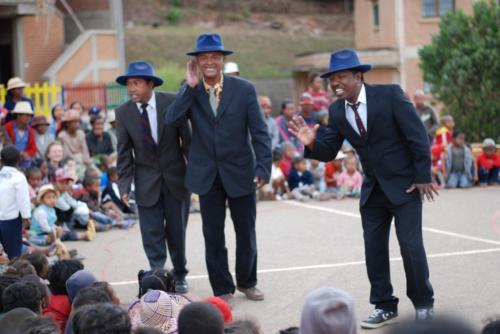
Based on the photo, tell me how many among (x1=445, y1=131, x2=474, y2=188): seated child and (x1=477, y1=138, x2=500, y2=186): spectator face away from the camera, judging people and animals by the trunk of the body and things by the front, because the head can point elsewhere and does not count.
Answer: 0

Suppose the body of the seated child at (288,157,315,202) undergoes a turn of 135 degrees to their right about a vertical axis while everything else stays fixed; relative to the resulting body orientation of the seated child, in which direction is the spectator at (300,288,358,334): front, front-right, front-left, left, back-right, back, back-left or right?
back-left

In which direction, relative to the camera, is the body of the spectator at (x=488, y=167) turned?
toward the camera

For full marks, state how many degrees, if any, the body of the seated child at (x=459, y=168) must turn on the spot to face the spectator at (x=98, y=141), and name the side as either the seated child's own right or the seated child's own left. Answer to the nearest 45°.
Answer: approximately 90° to the seated child's own right

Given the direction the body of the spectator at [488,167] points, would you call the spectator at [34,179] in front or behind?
in front

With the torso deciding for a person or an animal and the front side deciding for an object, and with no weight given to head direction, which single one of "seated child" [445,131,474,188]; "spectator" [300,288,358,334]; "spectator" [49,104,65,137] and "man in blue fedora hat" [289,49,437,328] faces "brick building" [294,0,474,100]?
"spectator" [300,288,358,334]

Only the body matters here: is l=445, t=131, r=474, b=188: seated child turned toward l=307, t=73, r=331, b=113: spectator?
no

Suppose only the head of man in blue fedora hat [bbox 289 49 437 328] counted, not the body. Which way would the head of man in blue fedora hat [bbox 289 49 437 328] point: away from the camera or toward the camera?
toward the camera

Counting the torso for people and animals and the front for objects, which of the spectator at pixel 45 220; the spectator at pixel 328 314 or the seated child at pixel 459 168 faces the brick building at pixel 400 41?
the spectator at pixel 328 314

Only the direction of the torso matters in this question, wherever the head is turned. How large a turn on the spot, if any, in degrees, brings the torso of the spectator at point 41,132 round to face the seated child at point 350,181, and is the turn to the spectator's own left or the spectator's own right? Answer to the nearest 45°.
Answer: approximately 45° to the spectator's own left

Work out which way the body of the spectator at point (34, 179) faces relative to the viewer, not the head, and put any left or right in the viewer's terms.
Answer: facing the viewer and to the right of the viewer

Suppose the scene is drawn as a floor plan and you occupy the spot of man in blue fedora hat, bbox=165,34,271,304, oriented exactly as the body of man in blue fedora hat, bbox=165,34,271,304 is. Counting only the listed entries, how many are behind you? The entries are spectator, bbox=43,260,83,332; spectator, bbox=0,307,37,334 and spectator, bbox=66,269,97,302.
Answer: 0

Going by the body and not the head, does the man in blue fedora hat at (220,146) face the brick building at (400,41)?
no

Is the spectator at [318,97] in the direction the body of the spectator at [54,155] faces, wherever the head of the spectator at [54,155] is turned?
no

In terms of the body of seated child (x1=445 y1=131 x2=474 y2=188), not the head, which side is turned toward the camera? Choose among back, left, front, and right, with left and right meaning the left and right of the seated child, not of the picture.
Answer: front

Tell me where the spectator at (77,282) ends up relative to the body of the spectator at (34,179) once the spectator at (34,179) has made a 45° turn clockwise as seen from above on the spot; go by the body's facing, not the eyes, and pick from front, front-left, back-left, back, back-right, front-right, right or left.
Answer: front

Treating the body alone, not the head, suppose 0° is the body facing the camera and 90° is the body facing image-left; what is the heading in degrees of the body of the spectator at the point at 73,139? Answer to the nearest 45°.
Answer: approximately 315°

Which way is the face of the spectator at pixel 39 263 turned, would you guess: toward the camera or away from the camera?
away from the camera

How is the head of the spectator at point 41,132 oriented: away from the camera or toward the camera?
toward the camera

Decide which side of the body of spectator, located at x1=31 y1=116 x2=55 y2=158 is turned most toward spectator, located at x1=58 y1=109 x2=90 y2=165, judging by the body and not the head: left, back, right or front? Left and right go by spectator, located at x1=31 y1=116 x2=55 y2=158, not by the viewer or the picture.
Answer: left

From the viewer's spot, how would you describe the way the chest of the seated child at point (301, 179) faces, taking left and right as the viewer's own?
facing the viewer

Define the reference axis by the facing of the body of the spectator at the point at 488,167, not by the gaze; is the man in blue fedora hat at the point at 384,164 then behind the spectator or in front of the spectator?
in front
